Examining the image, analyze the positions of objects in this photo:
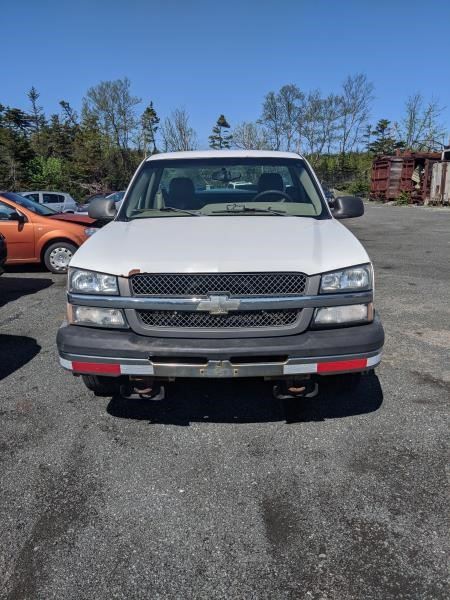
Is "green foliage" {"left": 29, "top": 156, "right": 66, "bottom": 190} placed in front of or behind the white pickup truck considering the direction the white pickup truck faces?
behind

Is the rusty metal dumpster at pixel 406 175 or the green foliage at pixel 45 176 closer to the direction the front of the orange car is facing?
the rusty metal dumpster

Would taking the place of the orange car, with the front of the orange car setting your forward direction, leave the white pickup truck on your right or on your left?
on your right

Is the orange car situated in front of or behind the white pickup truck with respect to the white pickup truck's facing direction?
behind

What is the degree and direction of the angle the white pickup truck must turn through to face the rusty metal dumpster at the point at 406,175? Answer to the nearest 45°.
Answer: approximately 135° to its left

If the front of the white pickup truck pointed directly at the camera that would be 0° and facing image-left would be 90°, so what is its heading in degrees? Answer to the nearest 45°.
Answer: approximately 0°

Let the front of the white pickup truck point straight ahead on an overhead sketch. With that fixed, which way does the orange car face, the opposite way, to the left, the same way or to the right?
to the left

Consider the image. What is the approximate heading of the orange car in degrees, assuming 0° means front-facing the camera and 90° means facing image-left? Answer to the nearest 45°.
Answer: approximately 270°

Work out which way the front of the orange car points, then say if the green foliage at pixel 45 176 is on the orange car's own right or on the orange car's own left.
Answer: on the orange car's own left

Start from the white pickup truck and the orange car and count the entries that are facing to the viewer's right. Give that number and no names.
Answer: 1
